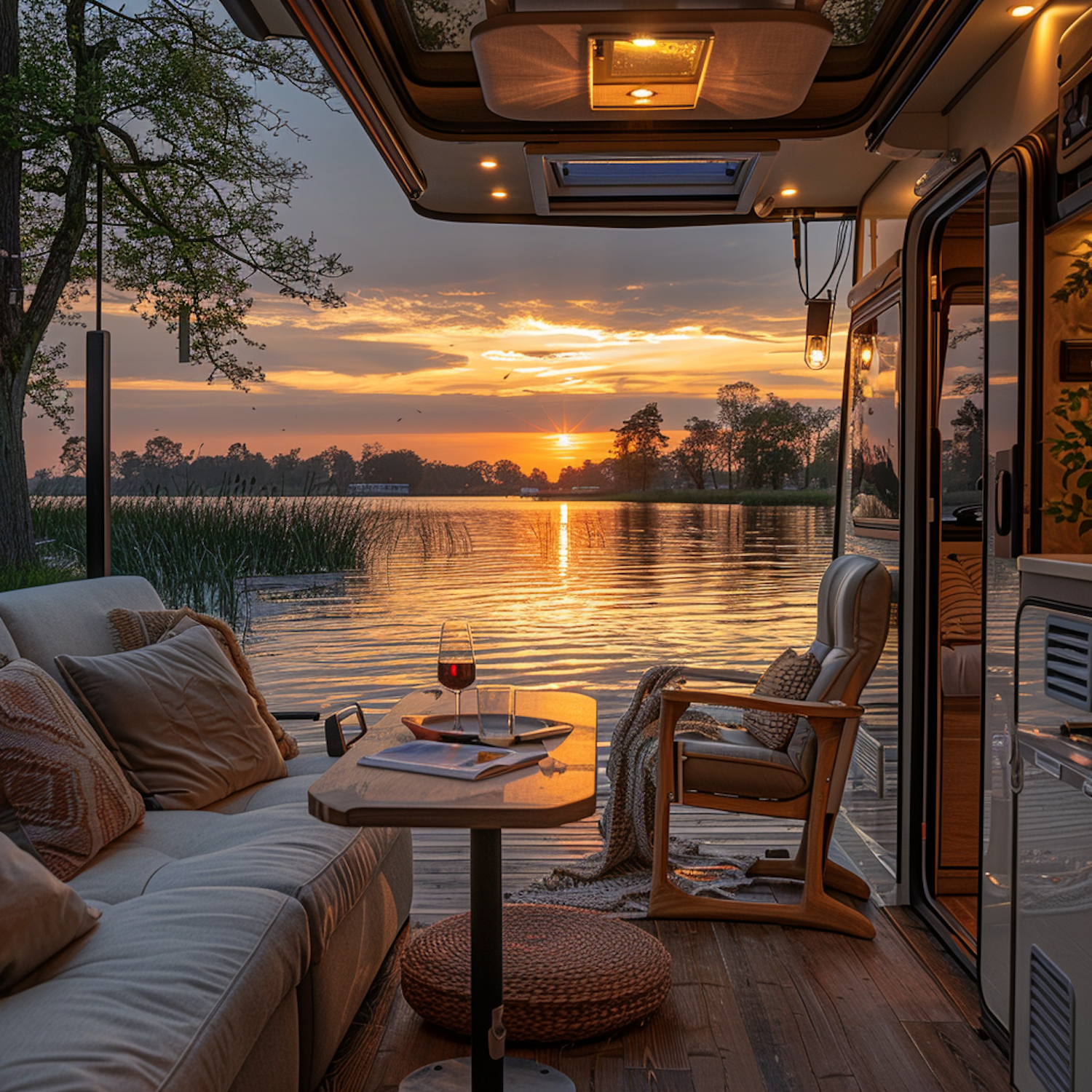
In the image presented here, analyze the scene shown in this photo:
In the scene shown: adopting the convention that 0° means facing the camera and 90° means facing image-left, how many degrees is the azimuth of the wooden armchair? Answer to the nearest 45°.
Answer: approximately 90°

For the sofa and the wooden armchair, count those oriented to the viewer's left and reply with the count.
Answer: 1

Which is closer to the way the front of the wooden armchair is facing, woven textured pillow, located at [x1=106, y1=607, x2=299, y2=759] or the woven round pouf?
the woven textured pillow

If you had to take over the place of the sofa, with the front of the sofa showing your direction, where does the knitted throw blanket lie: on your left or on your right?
on your left

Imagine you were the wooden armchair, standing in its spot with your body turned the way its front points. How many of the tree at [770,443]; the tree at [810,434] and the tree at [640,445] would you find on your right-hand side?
3

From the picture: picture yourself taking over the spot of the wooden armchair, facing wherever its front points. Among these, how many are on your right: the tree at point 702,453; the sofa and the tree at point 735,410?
2

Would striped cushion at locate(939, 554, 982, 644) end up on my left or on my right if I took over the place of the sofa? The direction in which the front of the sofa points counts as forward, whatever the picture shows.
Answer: on my left

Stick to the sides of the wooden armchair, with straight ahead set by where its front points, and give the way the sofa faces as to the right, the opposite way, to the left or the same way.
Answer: the opposite way

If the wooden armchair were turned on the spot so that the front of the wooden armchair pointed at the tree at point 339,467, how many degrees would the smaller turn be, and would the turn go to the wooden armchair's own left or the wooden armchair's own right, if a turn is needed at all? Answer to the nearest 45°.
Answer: approximately 45° to the wooden armchair's own right

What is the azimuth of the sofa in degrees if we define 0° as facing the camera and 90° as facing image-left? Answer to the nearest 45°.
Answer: approximately 315°

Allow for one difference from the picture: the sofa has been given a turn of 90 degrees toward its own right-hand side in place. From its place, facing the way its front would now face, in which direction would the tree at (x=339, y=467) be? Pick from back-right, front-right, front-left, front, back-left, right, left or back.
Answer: back-right
